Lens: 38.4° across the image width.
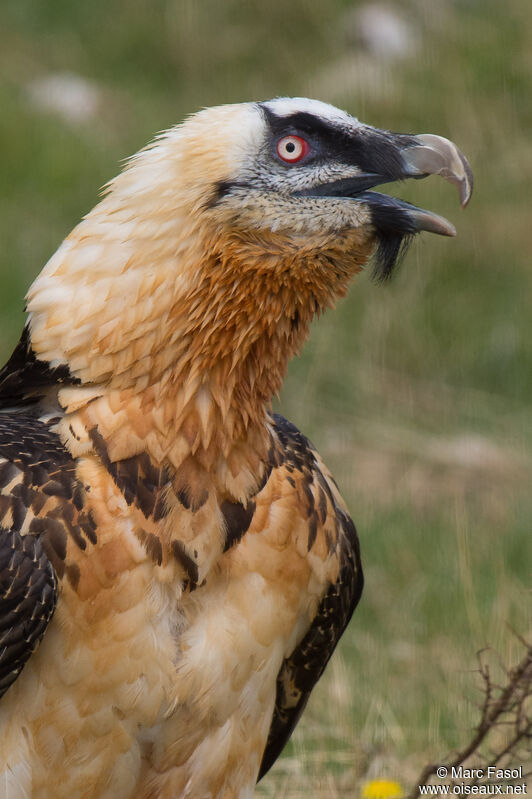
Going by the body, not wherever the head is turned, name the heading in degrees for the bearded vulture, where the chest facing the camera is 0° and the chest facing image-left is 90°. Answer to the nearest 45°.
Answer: approximately 315°
